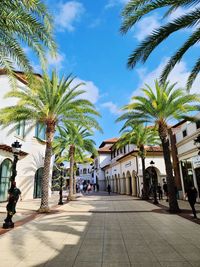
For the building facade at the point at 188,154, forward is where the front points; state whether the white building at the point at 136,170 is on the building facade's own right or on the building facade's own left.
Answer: on the building facade's own right

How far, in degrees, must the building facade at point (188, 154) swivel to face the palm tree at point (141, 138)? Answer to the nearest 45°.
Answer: approximately 45° to its right

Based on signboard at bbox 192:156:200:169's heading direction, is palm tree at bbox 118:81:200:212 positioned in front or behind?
in front

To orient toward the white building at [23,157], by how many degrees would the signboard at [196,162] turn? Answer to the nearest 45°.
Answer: approximately 45° to its right

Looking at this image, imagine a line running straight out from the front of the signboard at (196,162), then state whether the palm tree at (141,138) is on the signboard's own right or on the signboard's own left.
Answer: on the signboard's own right

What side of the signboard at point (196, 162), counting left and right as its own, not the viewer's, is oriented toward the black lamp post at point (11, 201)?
front

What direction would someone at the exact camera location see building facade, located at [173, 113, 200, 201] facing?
facing the viewer and to the left of the viewer

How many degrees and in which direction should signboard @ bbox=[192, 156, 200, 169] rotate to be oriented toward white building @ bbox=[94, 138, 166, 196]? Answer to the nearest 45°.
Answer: approximately 90° to its right

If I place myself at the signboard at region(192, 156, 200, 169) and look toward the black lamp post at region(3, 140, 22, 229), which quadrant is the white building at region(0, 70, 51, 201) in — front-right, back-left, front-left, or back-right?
front-right

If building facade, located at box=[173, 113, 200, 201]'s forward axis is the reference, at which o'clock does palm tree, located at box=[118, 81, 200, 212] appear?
The palm tree is roughly at 11 o'clock from the building facade.
